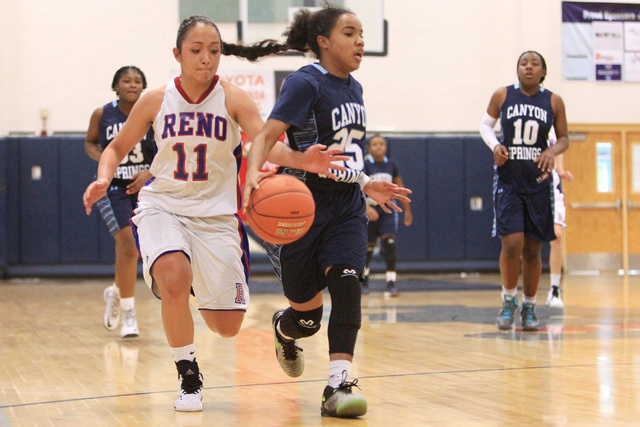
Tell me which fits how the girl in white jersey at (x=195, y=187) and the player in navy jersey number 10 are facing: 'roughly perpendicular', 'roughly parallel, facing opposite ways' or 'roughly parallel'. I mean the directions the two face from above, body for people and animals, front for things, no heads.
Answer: roughly parallel

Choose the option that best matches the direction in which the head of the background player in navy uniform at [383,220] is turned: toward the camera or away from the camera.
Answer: toward the camera

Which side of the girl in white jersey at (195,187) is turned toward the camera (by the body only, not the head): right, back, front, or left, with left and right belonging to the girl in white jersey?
front

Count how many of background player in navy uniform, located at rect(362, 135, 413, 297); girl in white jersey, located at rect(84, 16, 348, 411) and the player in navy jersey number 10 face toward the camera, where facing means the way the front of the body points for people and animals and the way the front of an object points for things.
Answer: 3

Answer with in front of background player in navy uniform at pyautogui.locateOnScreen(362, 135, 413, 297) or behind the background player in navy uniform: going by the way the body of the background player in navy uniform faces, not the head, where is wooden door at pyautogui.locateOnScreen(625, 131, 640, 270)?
behind

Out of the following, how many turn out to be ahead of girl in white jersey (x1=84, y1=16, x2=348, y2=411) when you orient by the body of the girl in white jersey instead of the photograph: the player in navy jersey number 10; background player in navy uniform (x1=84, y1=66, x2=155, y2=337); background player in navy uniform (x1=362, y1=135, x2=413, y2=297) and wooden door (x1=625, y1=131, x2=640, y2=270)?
0

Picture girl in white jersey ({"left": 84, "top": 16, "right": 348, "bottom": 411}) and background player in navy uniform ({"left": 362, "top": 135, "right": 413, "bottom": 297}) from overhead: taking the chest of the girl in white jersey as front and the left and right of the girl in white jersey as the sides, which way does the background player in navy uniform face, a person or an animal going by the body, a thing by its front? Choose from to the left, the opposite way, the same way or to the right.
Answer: the same way

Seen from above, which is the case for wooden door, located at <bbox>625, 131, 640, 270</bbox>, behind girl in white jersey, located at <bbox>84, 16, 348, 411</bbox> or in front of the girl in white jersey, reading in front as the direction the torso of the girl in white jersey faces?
behind

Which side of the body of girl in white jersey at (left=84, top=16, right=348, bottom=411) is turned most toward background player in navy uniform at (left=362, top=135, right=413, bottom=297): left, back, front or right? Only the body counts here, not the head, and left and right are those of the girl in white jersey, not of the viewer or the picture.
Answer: back

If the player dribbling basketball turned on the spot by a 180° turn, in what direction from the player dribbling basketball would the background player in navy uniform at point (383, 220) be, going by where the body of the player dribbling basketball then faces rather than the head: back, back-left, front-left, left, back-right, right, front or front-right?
front-right

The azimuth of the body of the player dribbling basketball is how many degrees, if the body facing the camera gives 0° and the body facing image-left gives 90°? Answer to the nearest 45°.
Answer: approximately 315°

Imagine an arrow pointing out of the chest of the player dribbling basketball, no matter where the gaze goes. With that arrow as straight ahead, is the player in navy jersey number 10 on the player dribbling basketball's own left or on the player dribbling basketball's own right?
on the player dribbling basketball's own left

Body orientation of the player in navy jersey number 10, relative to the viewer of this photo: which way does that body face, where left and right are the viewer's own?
facing the viewer

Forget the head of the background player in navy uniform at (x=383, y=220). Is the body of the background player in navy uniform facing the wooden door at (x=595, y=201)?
no
